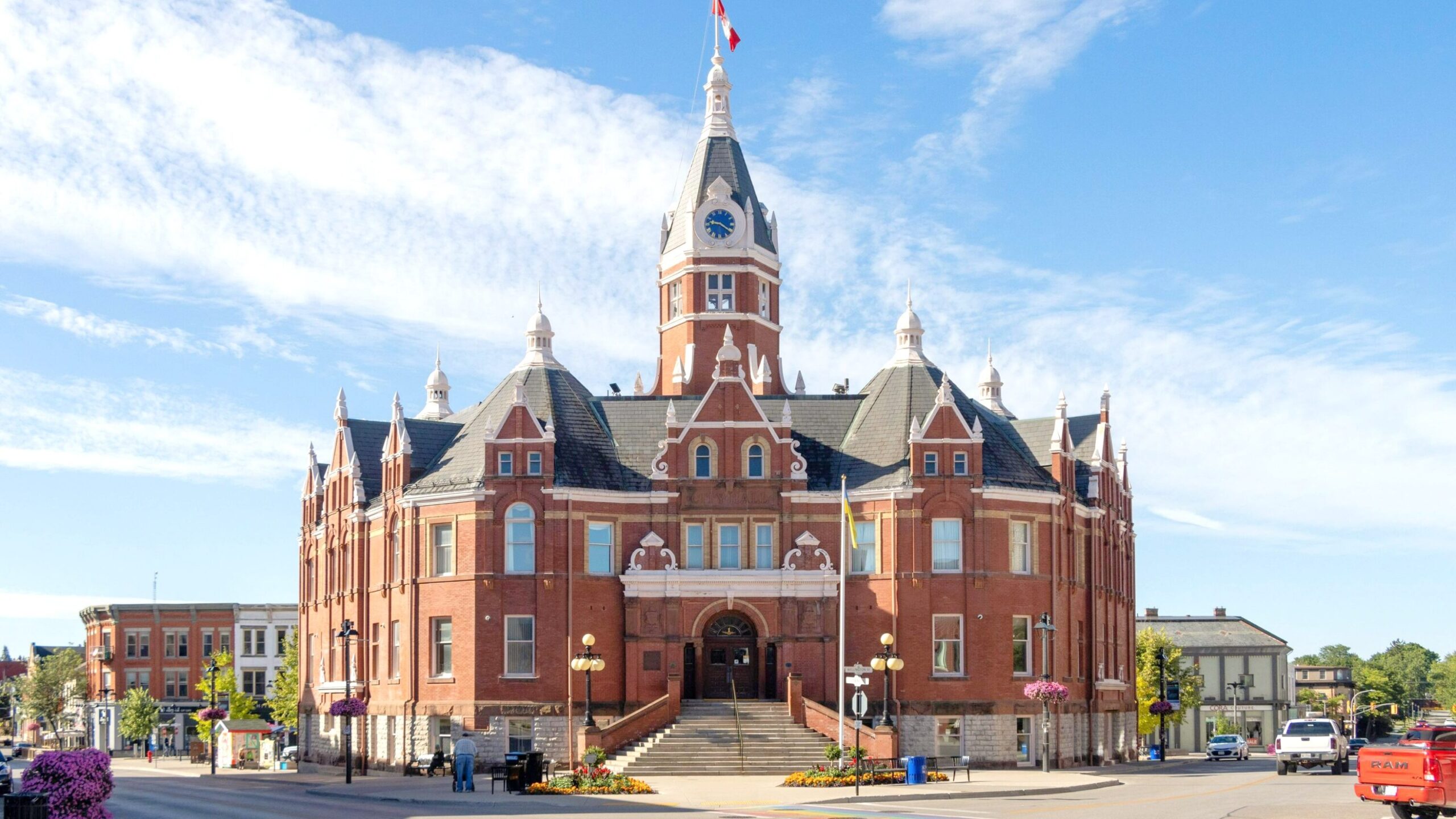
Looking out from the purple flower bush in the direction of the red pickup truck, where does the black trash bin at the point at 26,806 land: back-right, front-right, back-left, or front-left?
back-right

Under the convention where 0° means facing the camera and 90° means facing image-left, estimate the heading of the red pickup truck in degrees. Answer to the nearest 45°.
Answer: approximately 225°

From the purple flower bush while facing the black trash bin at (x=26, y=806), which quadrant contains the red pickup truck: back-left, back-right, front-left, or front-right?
back-left

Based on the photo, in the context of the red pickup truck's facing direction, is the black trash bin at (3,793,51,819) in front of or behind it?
behind

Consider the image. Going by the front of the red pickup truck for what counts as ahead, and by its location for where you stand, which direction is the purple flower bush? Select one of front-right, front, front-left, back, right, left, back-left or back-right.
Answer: back
